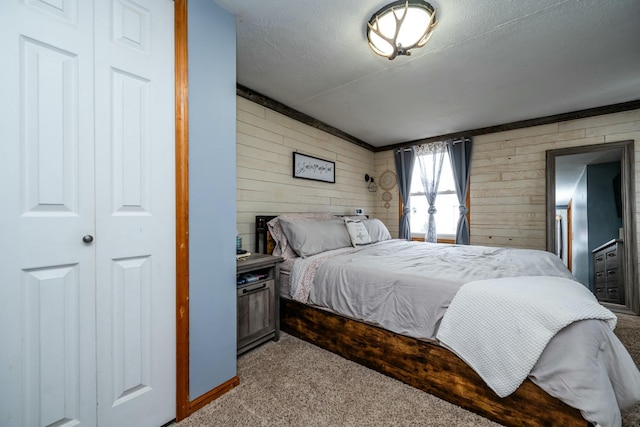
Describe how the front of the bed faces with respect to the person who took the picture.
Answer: facing the viewer and to the right of the viewer

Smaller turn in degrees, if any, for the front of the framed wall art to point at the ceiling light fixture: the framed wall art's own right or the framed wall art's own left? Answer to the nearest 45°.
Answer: approximately 45° to the framed wall art's own right

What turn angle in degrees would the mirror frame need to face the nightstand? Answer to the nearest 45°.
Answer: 0° — it already faces it

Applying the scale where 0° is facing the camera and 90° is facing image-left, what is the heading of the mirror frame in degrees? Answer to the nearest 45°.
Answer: approximately 45°

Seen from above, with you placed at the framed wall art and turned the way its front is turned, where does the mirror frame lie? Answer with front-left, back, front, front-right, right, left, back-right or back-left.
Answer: front-left

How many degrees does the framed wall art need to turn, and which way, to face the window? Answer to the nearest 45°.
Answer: approximately 45° to its left

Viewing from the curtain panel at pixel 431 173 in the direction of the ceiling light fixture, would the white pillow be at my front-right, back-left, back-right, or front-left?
front-right

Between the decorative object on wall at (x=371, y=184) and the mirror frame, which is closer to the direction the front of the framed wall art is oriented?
the mirror frame

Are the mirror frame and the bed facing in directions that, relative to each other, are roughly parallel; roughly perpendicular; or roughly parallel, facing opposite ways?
roughly perpendicular

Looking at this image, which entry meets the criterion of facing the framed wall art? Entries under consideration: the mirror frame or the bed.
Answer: the mirror frame

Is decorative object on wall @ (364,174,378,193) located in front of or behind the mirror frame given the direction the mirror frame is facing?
in front

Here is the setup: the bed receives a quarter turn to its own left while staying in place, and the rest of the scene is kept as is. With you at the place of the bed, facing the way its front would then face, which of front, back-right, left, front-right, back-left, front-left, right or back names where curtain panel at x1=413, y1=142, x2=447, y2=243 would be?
front-left

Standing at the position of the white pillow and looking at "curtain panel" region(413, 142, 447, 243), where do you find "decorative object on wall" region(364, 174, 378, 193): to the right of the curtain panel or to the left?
left

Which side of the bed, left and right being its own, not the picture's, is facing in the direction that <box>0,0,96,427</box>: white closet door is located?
right

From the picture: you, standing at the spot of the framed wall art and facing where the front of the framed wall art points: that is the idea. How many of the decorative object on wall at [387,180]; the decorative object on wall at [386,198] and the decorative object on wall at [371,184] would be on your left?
3

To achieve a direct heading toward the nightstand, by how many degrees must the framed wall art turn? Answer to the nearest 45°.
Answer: approximately 45° to its right

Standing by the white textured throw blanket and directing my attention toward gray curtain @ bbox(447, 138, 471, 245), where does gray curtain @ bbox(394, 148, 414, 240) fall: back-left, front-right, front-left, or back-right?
front-left

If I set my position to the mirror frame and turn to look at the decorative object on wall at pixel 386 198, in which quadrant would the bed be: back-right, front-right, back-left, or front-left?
front-left

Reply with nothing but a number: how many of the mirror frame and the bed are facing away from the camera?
0

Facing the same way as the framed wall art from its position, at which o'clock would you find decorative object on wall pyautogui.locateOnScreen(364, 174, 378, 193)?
The decorative object on wall is roughly at 9 o'clock from the framed wall art.

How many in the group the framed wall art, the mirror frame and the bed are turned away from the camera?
0
